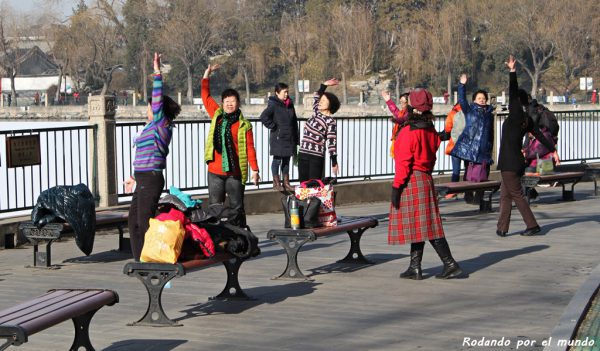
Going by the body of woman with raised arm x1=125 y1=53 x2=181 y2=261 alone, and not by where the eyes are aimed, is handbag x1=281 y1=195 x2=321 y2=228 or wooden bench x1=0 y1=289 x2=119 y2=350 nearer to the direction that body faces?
the wooden bench

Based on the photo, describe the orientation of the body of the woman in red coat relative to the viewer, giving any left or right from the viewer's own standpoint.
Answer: facing away from the viewer and to the left of the viewer

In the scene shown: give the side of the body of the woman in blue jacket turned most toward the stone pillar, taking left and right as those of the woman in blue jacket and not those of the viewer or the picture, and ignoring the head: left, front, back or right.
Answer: right

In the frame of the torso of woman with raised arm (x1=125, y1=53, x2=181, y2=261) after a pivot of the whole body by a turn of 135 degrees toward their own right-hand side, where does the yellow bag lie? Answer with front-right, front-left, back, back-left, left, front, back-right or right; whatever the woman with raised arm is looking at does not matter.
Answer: back-right

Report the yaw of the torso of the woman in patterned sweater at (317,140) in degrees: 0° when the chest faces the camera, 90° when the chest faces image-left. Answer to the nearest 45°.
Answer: approximately 45°

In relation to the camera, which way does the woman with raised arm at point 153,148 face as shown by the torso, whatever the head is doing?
to the viewer's left

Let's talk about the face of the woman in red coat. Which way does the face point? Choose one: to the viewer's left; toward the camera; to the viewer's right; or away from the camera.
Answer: away from the camera
